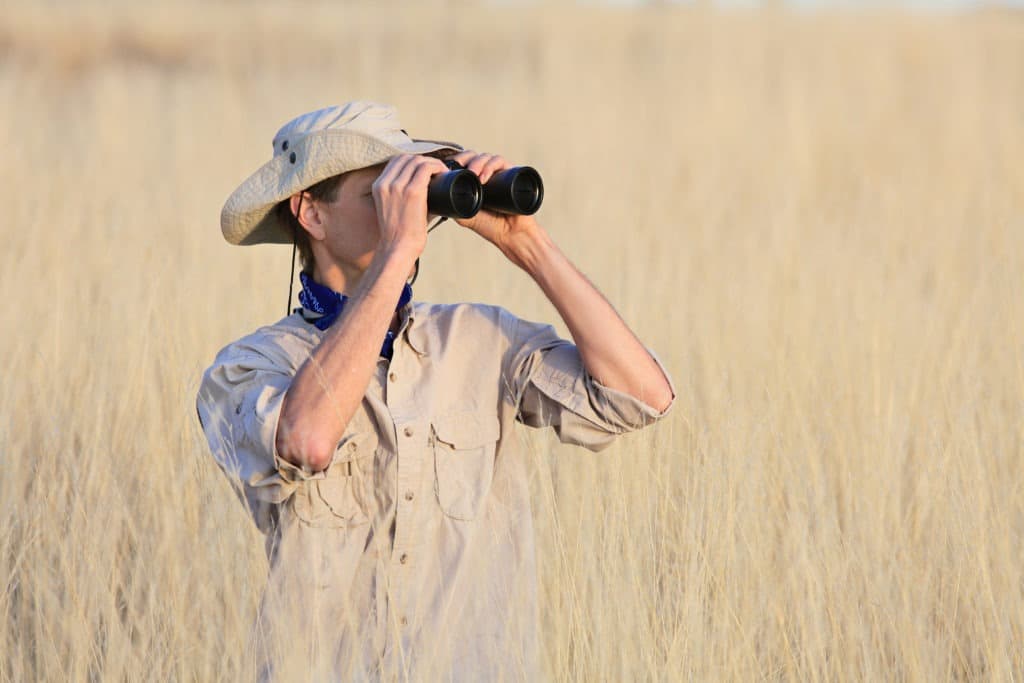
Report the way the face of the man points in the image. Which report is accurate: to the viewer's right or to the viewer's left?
to the viewer's right

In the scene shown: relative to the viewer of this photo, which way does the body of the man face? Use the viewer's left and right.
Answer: facing the viewer and to the right of the viewer
